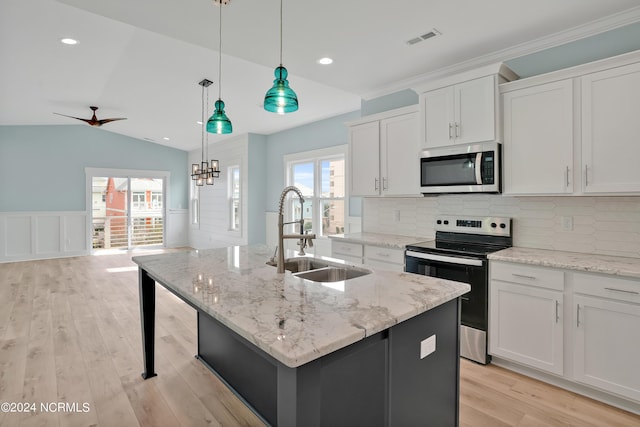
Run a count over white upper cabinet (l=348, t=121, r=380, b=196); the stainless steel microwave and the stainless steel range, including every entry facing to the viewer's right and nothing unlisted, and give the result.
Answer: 0

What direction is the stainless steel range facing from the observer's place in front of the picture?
facing the viewer and to the left of the viewer

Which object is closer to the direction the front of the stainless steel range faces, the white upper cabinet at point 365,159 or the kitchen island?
the kitchen island

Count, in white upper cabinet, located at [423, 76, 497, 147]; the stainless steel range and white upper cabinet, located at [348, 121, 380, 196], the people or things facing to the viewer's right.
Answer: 0

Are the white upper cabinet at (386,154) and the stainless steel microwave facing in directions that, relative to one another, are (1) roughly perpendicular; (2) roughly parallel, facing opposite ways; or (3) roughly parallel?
roughly parallel

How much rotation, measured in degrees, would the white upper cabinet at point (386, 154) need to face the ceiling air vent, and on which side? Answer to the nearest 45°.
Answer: approximately 45° to its left

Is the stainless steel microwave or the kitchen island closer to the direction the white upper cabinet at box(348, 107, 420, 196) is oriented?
the kitchen island

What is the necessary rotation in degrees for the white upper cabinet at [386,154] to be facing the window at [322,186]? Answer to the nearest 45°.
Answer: approximately 90° to its right

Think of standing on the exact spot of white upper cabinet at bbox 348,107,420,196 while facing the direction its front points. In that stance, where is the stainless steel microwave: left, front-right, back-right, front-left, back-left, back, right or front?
left

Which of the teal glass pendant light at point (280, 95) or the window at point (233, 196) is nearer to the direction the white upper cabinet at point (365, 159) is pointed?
the teal glass pendant light

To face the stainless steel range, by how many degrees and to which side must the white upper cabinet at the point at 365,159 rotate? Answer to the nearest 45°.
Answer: approximately 90° to its left

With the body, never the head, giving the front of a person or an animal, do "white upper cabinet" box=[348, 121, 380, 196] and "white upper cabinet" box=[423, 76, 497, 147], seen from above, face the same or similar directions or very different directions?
same or similar directions

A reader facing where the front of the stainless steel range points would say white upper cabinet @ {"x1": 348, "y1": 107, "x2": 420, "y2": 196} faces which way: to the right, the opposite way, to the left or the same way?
the same way

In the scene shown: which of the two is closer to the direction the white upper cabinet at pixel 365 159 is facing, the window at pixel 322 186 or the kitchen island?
the kitchen island

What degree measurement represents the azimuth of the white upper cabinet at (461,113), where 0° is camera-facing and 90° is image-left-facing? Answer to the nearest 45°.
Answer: approximately 45°
